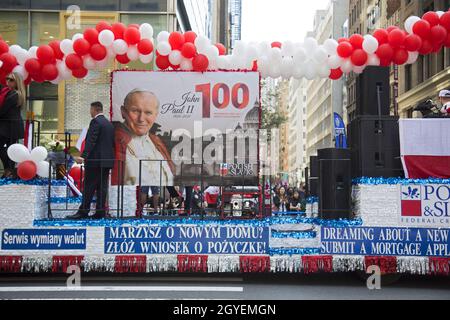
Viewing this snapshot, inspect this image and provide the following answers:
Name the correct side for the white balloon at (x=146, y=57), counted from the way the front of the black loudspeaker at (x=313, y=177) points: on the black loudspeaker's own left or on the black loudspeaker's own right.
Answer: on the black loudspeaker's own right

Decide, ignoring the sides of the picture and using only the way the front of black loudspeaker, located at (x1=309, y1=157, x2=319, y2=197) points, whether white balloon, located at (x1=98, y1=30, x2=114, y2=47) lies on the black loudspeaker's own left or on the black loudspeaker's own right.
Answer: on the black loudspeaker's own right
